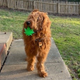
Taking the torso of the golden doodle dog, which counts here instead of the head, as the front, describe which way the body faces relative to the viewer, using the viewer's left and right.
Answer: facing the viewer

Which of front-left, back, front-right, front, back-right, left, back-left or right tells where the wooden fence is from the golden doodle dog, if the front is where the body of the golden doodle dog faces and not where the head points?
back
